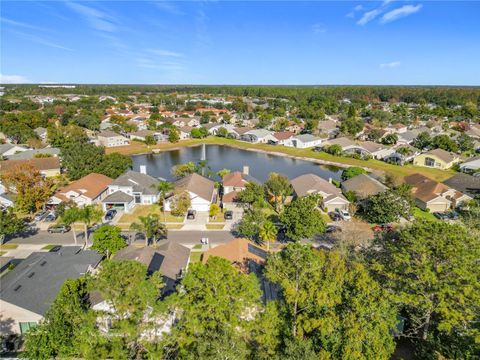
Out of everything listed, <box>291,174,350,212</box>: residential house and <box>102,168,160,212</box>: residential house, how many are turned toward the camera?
2

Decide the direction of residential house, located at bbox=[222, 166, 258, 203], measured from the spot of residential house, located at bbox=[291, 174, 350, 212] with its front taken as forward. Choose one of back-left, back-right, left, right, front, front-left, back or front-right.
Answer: right

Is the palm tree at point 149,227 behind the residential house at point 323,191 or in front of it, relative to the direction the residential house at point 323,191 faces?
in front

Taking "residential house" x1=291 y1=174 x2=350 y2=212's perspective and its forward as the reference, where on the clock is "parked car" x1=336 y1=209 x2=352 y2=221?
The parked car is roughly at 11 o'clock from the residential house.

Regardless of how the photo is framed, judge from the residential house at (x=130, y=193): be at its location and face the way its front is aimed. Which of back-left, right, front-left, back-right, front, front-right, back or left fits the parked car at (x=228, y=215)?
front-left

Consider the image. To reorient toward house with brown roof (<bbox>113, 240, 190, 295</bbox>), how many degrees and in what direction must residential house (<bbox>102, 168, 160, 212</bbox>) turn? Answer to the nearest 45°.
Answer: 0° — it already faces it

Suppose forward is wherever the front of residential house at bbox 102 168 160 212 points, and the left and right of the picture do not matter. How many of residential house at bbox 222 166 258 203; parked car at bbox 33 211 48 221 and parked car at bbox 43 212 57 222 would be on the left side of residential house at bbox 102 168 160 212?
1

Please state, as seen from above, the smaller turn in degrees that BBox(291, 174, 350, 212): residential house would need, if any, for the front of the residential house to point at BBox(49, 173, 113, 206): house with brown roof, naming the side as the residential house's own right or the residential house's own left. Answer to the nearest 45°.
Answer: approximately 90° to the residential house's own right

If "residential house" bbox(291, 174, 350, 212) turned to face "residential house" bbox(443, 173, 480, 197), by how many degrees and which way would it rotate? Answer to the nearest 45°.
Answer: approximately 135° to its left

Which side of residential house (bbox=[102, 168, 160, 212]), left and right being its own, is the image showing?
front

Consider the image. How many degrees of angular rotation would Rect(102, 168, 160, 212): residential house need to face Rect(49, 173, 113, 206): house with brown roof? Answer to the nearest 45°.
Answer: approximately 90° to its right

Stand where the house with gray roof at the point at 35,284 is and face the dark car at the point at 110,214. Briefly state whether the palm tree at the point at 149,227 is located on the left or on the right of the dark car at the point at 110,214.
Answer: right

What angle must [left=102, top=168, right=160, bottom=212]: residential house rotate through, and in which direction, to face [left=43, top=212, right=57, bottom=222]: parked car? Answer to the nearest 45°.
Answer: approximately 90° to its right

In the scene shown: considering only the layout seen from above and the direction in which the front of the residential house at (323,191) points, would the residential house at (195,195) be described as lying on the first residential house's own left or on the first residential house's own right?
on the first residential house's own right

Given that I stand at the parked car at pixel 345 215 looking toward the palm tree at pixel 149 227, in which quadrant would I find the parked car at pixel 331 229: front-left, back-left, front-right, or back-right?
front-left

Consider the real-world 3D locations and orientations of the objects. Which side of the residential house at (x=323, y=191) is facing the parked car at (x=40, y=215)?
right

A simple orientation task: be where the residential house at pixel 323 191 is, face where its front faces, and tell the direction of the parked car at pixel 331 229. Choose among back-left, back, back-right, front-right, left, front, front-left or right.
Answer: front

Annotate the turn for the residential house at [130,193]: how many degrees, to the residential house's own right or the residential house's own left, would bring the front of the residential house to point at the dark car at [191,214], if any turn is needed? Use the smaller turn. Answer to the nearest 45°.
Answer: approximately 45° to the residential house's own left

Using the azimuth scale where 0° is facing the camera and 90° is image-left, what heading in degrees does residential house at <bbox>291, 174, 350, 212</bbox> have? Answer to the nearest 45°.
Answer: approximately 0°

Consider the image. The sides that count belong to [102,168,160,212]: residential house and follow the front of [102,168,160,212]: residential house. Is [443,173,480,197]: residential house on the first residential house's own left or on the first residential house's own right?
on the first residential house's own left
